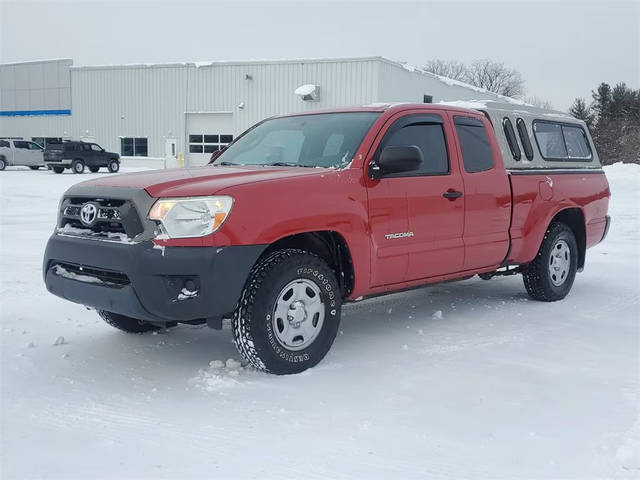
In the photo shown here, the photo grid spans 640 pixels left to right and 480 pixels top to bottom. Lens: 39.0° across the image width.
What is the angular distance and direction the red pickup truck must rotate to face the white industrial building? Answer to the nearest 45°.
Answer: approximately 135° to its right

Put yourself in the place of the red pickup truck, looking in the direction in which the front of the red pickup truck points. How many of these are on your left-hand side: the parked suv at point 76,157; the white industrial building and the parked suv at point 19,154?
0

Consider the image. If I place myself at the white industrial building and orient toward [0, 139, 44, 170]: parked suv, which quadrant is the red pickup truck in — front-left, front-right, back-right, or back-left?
front-left

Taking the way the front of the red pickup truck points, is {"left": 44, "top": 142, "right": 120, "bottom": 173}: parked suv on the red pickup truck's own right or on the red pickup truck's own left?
on the red pickup truck's own right

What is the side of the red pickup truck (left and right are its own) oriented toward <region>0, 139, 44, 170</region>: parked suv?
right

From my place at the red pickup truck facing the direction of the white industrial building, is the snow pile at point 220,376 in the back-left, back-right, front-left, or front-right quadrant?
back-left

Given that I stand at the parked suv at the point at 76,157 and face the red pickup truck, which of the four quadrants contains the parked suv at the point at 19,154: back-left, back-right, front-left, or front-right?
back-right

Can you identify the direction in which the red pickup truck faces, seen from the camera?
facing the viewer and to the left of the viewer

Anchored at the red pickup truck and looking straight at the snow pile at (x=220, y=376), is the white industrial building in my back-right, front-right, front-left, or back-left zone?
back-right

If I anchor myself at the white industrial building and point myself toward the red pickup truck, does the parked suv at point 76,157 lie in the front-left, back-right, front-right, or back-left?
front-right
